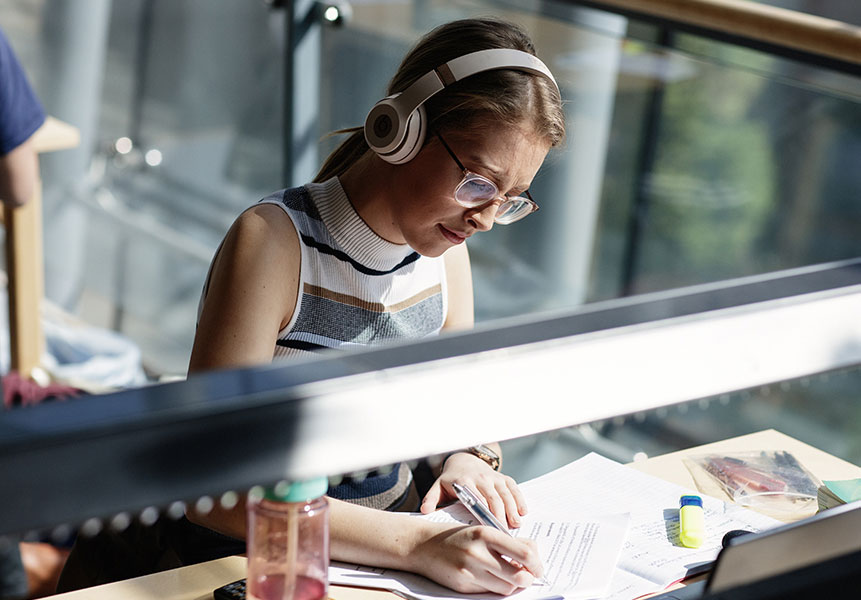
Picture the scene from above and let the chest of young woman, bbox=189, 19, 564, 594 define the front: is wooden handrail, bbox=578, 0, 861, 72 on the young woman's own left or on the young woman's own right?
on the young woman's own left

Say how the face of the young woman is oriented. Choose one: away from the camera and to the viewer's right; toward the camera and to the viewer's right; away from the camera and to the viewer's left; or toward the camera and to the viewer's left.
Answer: toward the camera and to the viewer's right

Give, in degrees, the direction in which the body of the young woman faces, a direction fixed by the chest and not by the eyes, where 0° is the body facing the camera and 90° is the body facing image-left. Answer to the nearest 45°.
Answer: approximately 315°
